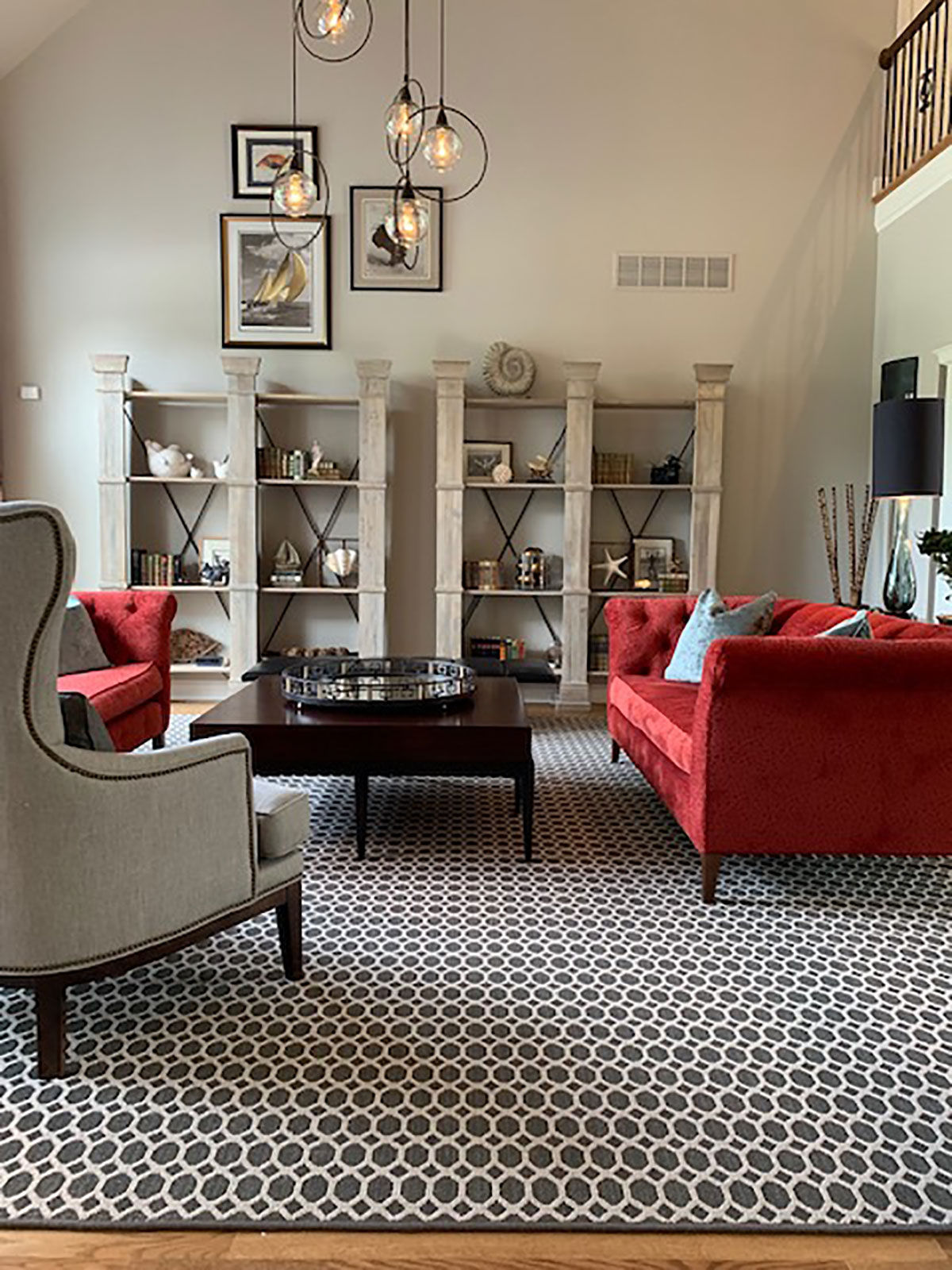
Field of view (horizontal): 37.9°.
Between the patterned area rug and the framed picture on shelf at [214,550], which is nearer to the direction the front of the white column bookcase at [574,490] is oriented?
the patterned area rug

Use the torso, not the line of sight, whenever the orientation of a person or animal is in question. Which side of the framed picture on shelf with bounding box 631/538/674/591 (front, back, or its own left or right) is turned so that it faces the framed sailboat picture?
right

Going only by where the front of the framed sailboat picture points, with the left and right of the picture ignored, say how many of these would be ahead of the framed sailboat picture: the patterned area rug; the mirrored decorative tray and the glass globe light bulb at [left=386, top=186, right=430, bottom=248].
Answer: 3

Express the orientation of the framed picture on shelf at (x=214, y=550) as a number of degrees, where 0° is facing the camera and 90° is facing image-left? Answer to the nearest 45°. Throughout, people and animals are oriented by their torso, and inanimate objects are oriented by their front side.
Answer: approximately 0°

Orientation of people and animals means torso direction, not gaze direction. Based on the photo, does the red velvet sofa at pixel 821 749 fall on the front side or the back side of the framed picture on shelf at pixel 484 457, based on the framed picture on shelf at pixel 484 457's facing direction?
on the front side
